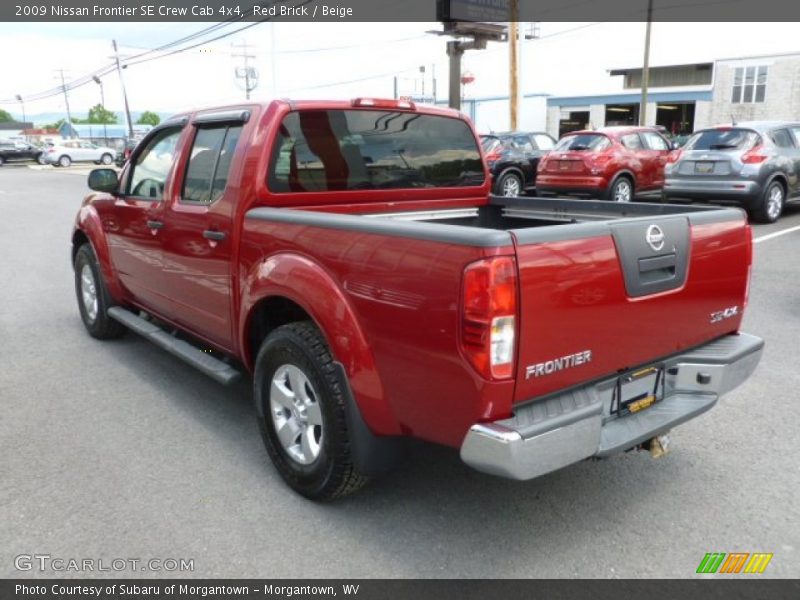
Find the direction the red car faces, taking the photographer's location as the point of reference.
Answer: facing away from the viewer and to the right of the viewer

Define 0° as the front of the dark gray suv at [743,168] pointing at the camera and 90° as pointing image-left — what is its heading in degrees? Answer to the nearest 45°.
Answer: approximately 225°

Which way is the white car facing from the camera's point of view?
to the viewer's right

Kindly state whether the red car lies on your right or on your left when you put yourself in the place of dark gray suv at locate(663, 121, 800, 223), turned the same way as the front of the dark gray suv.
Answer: on your left

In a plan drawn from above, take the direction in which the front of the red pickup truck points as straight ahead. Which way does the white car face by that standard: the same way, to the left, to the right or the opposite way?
to the right

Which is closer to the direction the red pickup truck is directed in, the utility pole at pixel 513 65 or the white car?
the white car

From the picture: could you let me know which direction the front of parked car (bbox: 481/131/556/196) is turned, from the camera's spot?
facing away from the viewer and to the right of the viewer

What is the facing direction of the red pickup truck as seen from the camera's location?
facing away from the viewer and to the left of the viewer

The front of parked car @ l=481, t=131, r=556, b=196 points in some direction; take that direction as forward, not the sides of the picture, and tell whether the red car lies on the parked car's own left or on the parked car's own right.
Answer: on the parked car's own right

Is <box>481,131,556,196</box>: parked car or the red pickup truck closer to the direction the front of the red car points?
the parked car

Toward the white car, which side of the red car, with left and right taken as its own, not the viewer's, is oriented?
left
